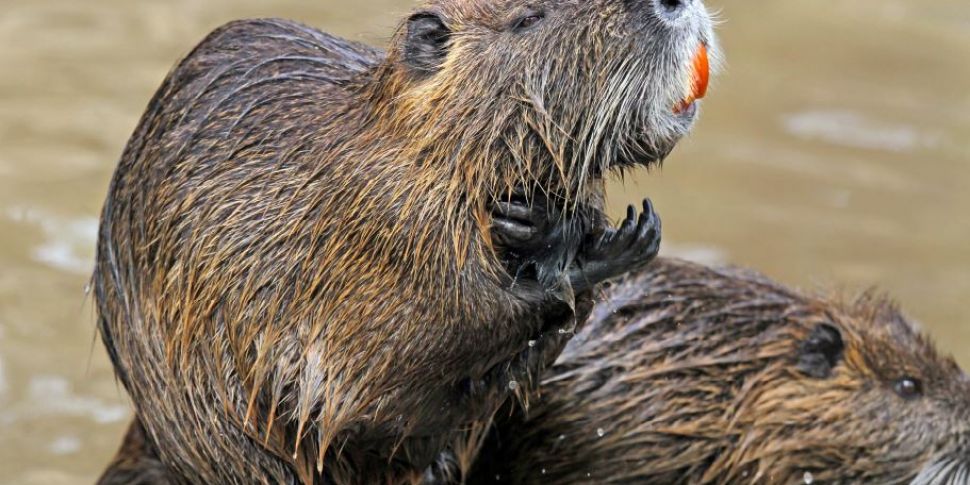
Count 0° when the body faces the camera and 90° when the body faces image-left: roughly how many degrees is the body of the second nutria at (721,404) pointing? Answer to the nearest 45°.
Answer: approximately 270°

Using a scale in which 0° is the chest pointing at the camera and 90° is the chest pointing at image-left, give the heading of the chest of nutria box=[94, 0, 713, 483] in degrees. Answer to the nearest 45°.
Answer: approximately 270°

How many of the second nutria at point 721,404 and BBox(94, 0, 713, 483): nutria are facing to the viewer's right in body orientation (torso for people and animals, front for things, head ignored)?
2
